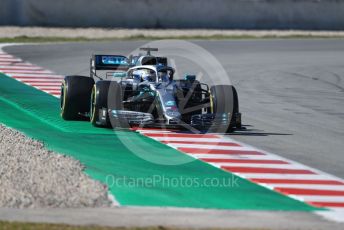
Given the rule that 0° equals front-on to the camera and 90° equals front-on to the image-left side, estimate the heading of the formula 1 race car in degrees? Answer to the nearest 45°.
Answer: approximately 0°
